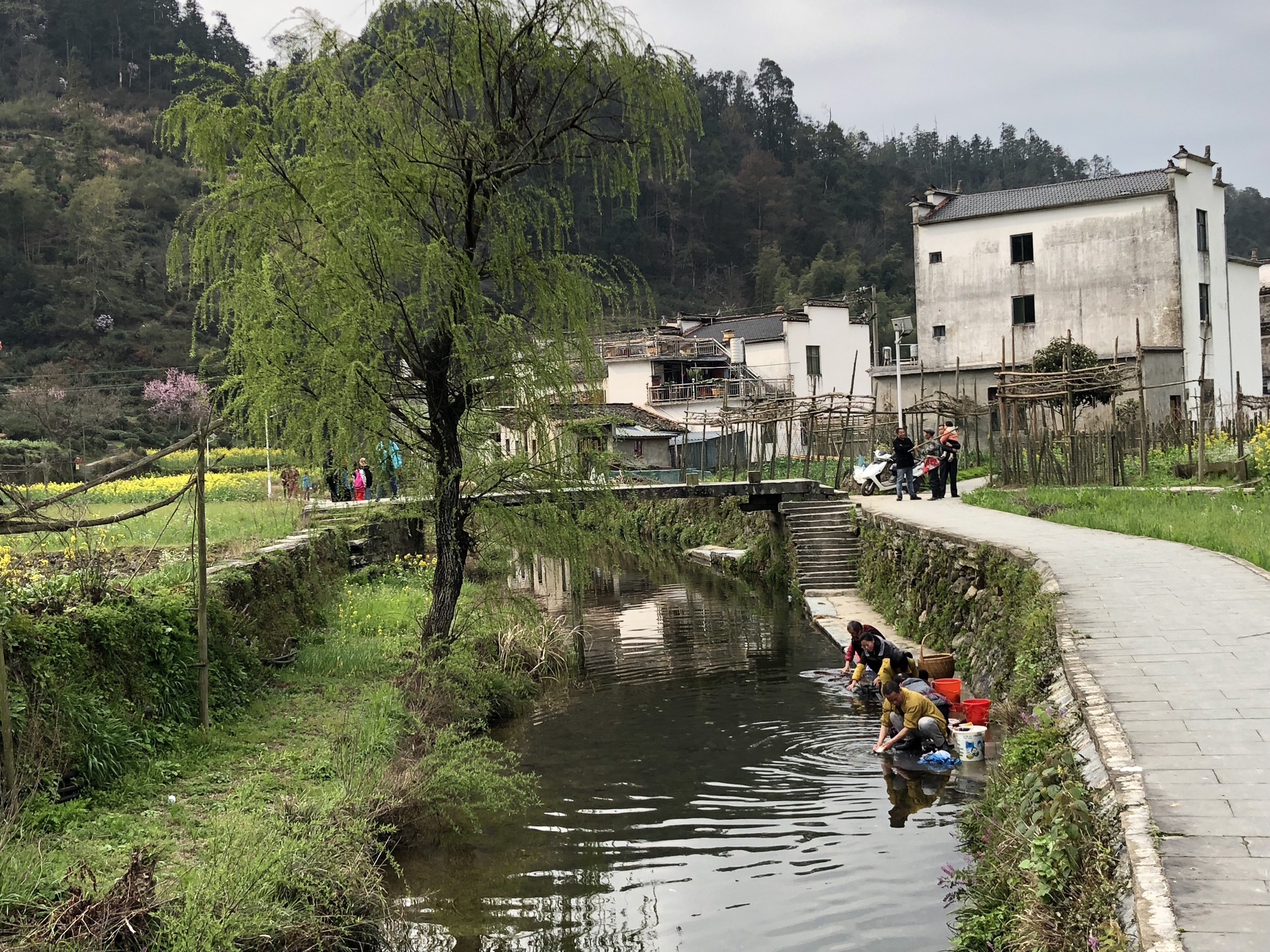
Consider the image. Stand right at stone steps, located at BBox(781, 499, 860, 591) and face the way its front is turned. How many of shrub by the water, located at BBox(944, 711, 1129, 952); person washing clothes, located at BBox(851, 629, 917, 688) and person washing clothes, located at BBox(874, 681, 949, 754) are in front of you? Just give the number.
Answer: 3

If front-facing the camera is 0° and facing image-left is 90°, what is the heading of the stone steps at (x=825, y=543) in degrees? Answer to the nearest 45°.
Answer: approximately 0°

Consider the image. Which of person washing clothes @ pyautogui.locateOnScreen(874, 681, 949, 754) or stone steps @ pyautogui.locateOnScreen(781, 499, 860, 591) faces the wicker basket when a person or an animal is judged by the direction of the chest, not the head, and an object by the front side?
the stone steps

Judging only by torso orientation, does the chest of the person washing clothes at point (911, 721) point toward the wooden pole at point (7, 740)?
yes

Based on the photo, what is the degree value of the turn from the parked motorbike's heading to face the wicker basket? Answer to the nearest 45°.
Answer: approximately 45° to its left

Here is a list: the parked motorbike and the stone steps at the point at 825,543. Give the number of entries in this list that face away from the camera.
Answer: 0

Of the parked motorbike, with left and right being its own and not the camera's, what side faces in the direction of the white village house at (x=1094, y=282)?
back

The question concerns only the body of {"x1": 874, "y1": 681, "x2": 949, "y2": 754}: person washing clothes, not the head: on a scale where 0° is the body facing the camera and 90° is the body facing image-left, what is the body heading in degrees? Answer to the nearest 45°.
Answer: approximately 45°

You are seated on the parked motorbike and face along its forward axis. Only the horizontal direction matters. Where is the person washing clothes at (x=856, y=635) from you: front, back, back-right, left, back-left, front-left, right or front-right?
front-left

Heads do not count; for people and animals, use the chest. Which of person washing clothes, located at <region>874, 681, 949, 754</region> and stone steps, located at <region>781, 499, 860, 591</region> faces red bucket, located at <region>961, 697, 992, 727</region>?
the stone steps
